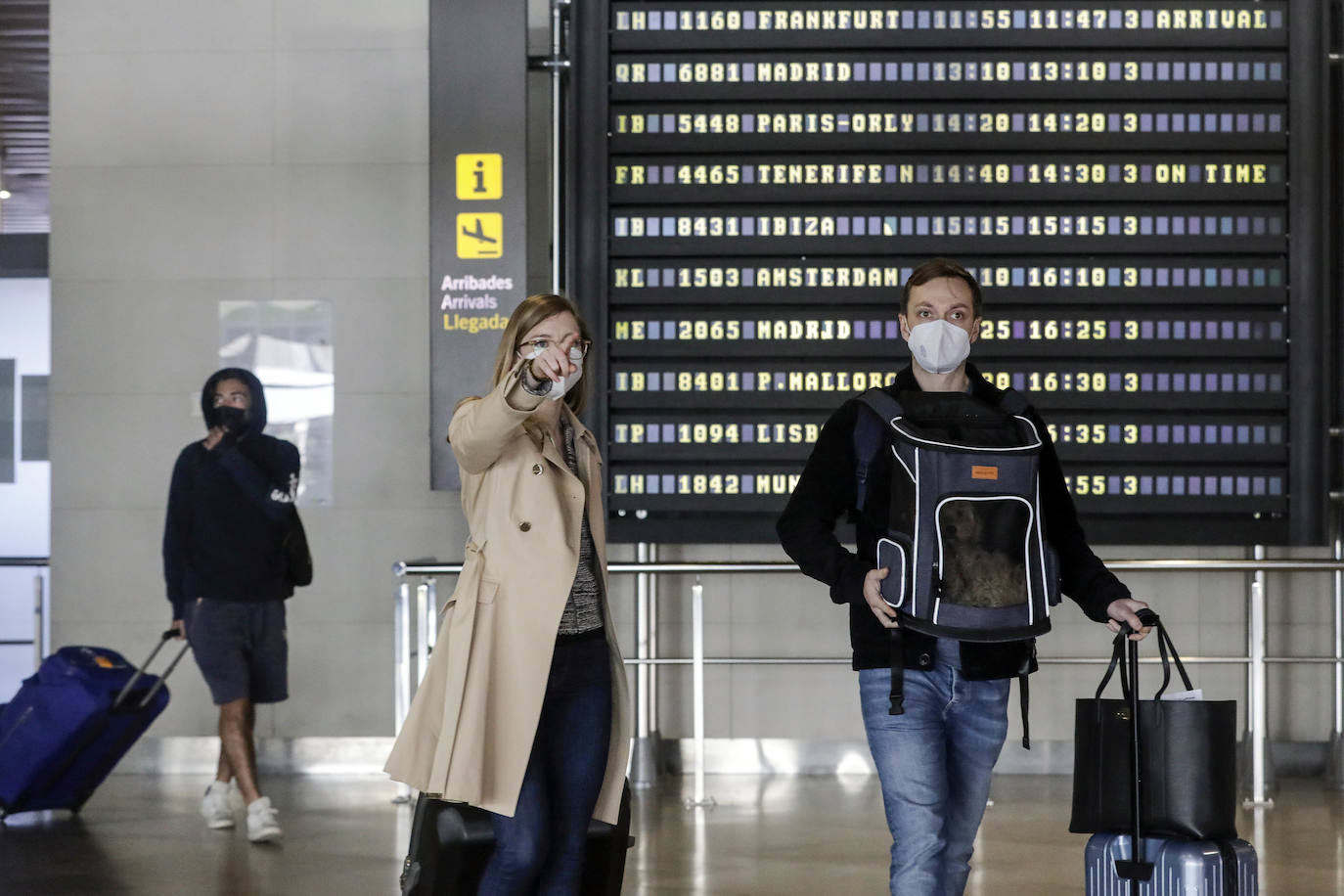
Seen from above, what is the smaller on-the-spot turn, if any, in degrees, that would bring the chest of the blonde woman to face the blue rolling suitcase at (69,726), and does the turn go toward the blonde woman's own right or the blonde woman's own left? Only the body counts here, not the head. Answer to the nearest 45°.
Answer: approximately 180°

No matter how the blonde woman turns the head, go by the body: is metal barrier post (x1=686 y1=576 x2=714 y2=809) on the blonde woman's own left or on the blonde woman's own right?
on the blonde woman's own left

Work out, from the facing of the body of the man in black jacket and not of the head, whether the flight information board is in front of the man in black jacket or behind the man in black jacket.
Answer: behind

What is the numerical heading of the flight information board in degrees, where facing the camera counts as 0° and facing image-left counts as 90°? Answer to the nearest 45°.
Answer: approximately 0°

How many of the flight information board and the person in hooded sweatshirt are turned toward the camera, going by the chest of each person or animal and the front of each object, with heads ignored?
2

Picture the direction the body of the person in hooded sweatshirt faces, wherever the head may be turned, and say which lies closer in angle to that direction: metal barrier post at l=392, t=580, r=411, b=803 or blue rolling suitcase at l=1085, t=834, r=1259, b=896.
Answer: the blue rolling suitcase

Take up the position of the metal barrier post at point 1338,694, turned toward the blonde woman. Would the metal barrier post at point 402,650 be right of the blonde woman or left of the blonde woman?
right

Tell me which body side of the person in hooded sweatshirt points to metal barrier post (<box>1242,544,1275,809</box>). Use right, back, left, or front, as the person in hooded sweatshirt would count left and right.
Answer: left

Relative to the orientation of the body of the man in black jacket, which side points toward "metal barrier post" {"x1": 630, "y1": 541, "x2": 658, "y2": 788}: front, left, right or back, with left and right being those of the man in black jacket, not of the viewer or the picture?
back

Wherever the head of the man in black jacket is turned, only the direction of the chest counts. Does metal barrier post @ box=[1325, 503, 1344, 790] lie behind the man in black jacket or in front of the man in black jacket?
behind

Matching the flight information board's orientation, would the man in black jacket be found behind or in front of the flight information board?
in front

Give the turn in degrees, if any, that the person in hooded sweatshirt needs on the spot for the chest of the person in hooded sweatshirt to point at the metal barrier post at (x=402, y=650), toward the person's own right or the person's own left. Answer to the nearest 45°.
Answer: approximately 90° to the person's own left
